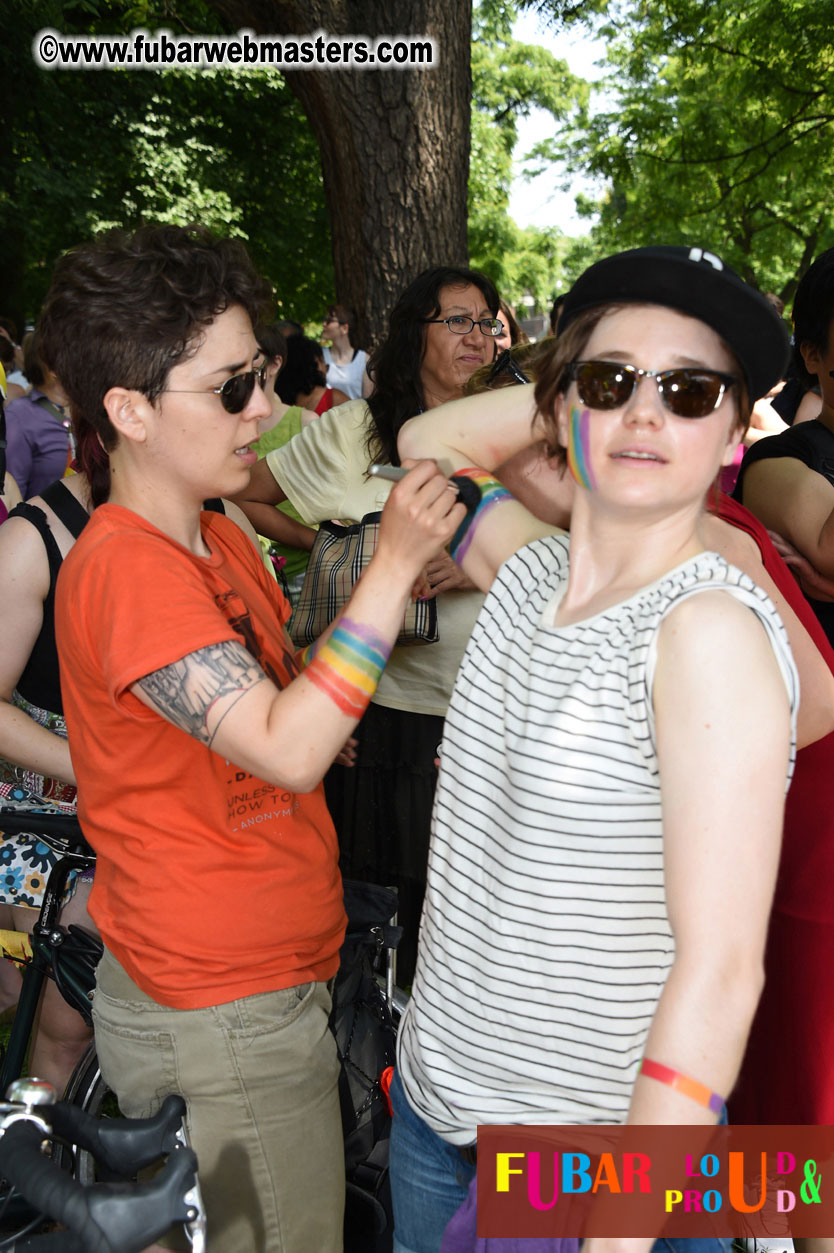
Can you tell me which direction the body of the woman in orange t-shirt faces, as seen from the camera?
to the viewer's right

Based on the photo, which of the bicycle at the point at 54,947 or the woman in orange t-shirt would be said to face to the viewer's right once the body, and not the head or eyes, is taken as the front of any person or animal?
the woman in orange t-shirt

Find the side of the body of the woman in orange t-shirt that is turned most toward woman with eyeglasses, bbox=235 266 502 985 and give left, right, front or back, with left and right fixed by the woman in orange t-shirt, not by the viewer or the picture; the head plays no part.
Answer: left

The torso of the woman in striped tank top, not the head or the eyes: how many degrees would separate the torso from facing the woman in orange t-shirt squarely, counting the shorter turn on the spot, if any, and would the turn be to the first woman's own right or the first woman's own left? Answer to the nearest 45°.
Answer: approximately 90° to the first woman's own right

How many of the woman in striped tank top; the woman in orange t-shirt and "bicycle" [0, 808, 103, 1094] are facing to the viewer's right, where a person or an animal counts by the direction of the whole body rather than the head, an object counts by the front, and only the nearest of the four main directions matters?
1

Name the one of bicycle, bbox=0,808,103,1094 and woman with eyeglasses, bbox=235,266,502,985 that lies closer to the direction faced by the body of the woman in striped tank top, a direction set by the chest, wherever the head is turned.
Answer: the bicycle

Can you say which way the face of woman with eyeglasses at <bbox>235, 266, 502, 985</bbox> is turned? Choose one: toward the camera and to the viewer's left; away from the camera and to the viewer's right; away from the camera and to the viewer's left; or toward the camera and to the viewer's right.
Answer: toward the camera and to the viewer's right

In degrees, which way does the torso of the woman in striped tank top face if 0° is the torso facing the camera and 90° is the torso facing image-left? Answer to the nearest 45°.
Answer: approximately 45°

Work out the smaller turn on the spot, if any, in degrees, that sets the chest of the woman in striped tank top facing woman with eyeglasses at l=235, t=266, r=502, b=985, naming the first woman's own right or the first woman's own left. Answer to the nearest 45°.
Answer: approximately 135° to the first woman's own right

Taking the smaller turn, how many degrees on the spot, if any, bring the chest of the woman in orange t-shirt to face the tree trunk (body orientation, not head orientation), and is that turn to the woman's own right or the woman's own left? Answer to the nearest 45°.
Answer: approximately 90° to the woman's own left

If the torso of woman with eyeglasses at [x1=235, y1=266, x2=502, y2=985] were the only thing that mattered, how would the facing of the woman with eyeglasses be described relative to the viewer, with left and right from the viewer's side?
facing the viewer and to the right of the viewer

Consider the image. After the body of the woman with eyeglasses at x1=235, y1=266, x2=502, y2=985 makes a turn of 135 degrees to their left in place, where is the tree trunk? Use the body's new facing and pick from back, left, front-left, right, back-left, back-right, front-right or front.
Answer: front

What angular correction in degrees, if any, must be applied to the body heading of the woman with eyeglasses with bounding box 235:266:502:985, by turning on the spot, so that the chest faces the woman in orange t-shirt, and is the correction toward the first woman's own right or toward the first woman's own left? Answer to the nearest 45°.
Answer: approximately 45° to the first woman's own right

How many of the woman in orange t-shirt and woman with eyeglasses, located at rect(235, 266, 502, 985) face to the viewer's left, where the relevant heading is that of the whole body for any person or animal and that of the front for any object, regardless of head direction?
0

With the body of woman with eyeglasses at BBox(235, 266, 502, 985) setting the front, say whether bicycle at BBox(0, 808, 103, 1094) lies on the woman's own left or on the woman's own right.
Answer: on the woman's own right

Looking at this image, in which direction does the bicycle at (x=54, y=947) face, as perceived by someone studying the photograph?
facing to the left of the viewer
